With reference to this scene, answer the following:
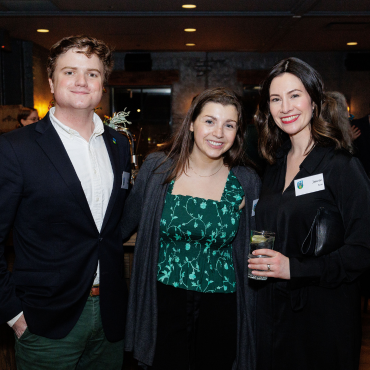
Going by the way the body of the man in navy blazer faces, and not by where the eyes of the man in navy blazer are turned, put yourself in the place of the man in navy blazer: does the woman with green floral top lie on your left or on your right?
on your left

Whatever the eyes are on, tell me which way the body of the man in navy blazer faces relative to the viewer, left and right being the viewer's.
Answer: facing the viewer and to the right of the viewer

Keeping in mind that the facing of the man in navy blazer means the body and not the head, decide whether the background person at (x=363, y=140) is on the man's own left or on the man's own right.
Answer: on the man's own left

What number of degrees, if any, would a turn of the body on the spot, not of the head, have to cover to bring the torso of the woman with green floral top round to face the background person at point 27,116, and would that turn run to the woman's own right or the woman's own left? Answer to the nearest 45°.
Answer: approximately 135° to the woman's own right

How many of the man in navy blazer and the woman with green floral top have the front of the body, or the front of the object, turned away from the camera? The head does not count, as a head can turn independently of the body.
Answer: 0

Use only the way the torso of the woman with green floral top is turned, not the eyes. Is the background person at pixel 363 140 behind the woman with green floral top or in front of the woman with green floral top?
behind

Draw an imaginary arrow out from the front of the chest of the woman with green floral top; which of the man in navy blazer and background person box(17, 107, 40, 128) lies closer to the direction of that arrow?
the man in navy blazer

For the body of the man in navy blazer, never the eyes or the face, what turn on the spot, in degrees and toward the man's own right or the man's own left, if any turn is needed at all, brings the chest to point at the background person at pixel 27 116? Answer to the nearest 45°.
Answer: approximately 135° to the man's own left
